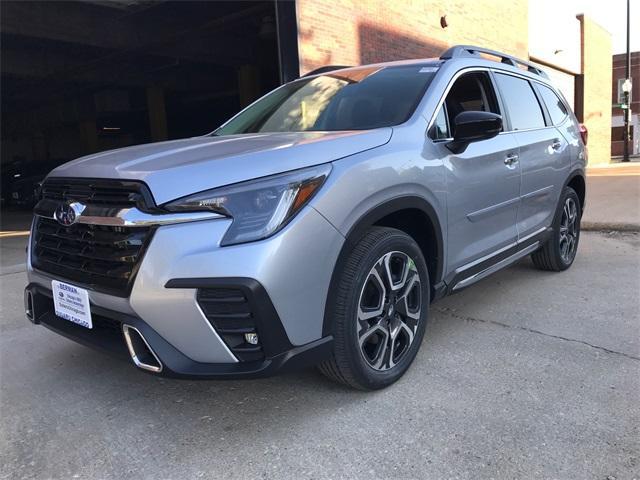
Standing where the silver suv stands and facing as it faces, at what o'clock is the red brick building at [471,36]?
The red brick building is roughly at 5 o'clock from the silver suv.

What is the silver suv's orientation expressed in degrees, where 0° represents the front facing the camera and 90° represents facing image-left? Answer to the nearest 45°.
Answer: approximately 45°
